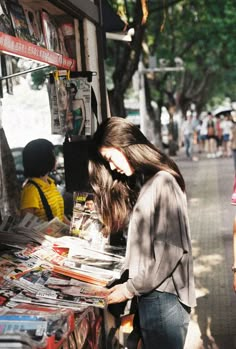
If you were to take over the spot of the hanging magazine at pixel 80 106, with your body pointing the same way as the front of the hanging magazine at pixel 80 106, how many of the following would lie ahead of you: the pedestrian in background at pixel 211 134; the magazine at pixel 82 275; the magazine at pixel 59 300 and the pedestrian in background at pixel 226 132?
2

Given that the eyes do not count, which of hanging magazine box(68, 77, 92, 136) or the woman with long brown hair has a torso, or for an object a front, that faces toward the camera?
the hanging magazine

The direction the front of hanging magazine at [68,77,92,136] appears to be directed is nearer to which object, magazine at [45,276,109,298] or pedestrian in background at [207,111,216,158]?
the magazine

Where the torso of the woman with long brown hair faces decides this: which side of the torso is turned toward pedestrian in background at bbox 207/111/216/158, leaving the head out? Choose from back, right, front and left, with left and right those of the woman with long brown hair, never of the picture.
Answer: right

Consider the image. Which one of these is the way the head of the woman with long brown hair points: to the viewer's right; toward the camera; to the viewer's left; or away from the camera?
to the viewer's left

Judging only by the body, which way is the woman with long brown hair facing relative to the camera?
to the viewer's left
